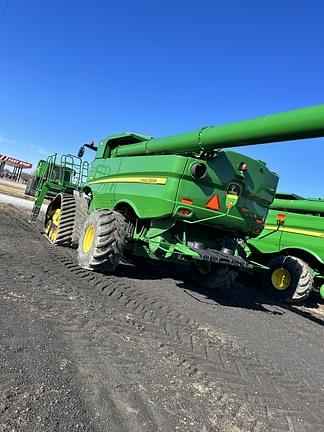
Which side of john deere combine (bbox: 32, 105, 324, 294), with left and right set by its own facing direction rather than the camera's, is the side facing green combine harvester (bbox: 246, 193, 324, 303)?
right

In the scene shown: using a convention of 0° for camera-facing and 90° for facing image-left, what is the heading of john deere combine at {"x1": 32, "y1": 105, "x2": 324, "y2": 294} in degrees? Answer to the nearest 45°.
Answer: approximately 135°
